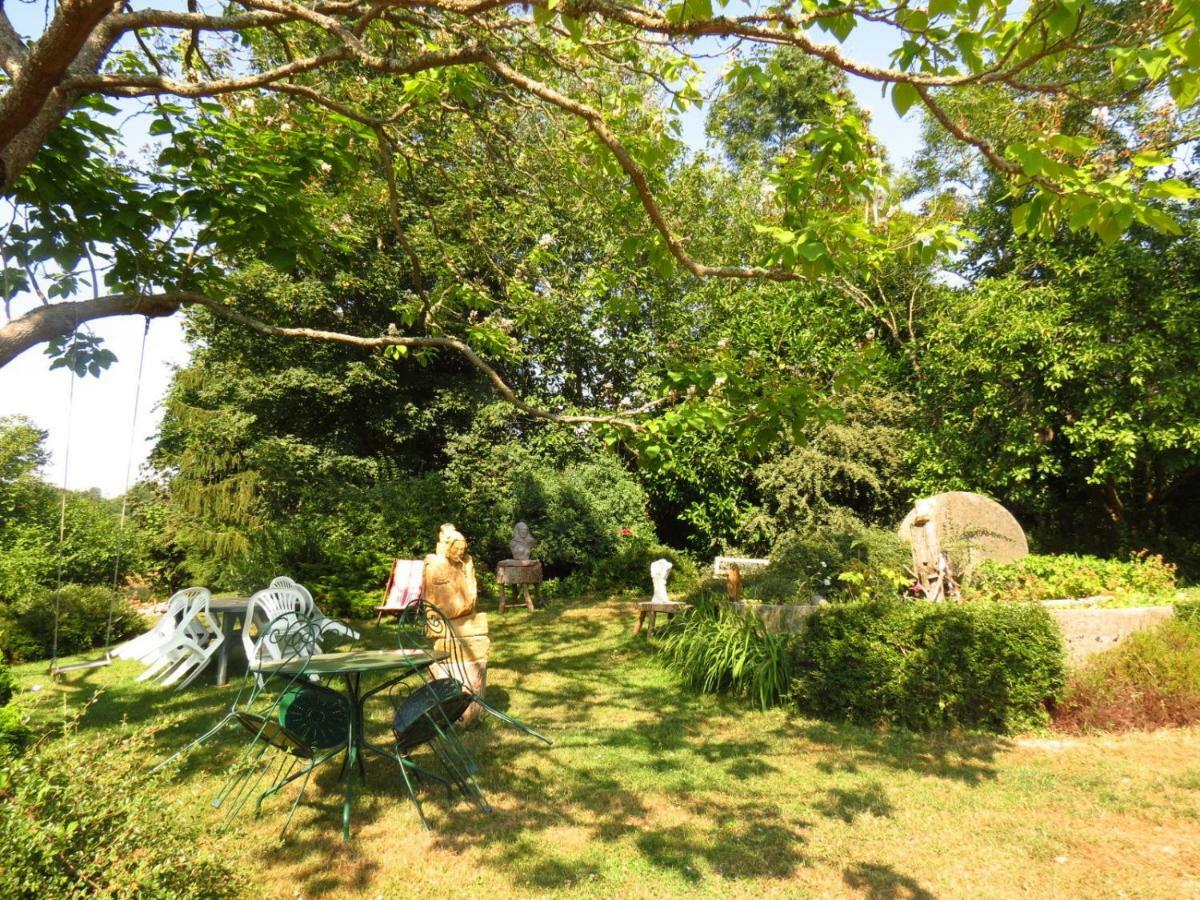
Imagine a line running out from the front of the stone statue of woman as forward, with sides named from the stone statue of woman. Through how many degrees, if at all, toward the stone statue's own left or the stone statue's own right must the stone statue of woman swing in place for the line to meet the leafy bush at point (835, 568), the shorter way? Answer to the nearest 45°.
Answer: approximately 45° to the stone statue's own left

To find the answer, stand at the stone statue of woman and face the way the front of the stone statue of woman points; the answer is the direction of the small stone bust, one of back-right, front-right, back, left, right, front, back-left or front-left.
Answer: back-left

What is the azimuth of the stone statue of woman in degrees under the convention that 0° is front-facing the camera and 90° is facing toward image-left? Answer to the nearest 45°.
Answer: approximately 315°

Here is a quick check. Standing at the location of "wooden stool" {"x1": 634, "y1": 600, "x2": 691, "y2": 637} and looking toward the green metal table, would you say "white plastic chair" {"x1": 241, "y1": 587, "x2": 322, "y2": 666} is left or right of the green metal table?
right

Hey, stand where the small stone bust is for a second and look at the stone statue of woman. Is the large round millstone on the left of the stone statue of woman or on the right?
left

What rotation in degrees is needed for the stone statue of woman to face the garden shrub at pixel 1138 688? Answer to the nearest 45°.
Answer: approximately 45° to its left

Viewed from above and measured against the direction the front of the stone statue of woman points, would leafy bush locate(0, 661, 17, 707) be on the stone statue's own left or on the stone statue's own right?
on the stone statue's own right

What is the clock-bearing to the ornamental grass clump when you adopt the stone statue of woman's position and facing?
The ornamental grass clump is roughly at 10 o'clock from the stone statue of woman.
